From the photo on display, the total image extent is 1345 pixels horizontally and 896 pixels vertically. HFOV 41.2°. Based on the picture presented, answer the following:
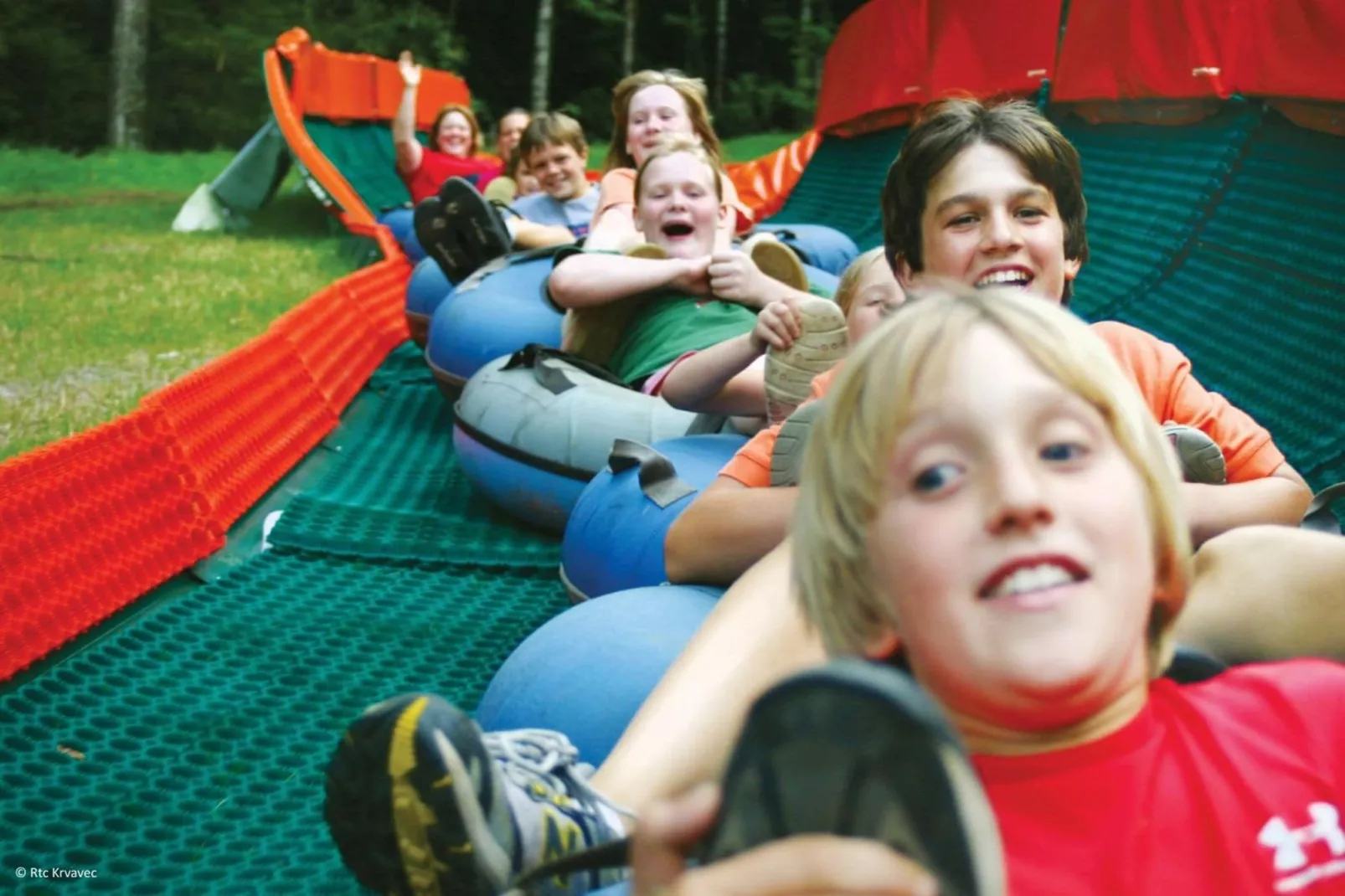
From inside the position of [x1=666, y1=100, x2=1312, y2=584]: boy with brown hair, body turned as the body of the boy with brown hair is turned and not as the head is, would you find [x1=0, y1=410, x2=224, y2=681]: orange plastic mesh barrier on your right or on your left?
on your right

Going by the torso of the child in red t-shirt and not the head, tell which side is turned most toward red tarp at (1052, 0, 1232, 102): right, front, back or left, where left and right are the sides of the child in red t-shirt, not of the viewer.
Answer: back

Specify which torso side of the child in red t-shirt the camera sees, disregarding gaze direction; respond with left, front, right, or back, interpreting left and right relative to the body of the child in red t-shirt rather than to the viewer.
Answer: front

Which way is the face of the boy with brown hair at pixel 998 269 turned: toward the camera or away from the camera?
toward the camera

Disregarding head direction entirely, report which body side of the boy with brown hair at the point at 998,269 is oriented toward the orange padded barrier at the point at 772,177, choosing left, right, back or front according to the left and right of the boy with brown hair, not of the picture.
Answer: back

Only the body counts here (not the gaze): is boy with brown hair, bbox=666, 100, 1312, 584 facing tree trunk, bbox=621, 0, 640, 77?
no

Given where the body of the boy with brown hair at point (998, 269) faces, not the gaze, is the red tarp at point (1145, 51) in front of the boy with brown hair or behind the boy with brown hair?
behind

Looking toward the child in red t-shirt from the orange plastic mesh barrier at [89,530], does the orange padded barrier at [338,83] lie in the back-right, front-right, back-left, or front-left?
back-left

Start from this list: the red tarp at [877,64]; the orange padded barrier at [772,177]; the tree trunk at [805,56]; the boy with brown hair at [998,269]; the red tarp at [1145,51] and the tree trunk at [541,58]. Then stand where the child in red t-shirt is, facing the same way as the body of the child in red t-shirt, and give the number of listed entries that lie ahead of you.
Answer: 0

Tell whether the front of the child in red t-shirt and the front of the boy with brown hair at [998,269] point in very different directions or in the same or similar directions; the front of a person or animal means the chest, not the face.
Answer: same or similar directions

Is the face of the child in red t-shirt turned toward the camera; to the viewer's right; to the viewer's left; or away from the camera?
toward the camera

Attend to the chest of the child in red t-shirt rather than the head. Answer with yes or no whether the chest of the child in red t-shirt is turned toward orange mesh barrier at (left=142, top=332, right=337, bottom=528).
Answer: no

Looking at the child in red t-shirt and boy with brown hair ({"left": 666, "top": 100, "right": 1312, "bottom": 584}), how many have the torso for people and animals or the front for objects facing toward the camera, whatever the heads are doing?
2

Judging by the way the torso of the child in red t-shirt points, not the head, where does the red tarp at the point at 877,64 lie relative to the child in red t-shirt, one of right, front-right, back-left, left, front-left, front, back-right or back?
back
